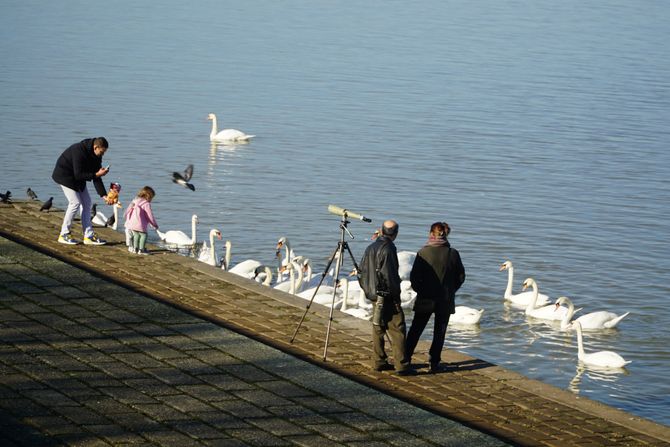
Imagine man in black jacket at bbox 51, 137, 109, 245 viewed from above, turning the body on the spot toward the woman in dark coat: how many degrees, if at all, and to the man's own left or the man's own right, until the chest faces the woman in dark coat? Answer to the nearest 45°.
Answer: approximately 45° to the man's own right

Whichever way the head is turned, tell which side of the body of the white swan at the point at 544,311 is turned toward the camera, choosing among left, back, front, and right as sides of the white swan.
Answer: left

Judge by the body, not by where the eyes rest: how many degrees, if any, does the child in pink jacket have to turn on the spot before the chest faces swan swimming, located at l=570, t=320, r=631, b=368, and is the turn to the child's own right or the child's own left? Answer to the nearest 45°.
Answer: approximately 45° to the child's own right

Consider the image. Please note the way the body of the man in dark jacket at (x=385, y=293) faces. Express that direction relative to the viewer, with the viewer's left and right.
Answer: facing away from the viewer and to the right of the viewer

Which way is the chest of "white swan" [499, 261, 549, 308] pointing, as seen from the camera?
to the viewer's left

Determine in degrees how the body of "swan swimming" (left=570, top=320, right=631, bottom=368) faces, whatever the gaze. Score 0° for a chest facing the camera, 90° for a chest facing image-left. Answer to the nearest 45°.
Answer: approximately 90°

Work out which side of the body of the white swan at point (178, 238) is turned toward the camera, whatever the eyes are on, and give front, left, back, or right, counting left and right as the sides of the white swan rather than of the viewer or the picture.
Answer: right

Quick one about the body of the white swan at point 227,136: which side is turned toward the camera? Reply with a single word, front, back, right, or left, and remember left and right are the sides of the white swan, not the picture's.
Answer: left

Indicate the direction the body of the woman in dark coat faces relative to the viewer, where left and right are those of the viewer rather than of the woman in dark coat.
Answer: facing away from the viewer

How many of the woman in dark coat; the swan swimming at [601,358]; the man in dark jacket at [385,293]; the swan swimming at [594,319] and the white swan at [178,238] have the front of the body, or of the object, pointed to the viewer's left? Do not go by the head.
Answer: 2

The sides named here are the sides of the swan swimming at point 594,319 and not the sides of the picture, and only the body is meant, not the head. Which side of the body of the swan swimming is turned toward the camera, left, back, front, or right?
left
